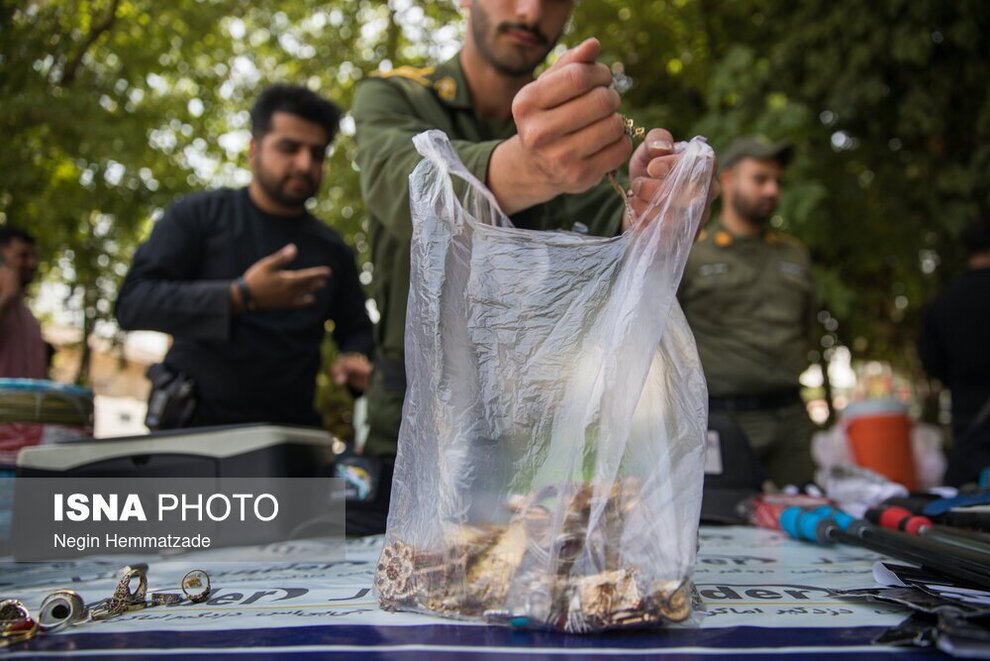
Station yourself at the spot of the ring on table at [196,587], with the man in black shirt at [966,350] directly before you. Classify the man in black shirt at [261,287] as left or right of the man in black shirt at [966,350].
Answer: left

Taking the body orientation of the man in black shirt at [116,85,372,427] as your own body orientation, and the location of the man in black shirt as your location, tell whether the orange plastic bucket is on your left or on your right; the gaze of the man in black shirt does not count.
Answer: on your left

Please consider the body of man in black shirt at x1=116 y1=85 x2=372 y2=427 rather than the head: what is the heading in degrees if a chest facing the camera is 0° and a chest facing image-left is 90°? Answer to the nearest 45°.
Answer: approximately 315°

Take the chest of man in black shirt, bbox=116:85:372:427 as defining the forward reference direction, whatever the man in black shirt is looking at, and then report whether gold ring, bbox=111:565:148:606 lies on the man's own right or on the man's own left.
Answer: on the man's own right
